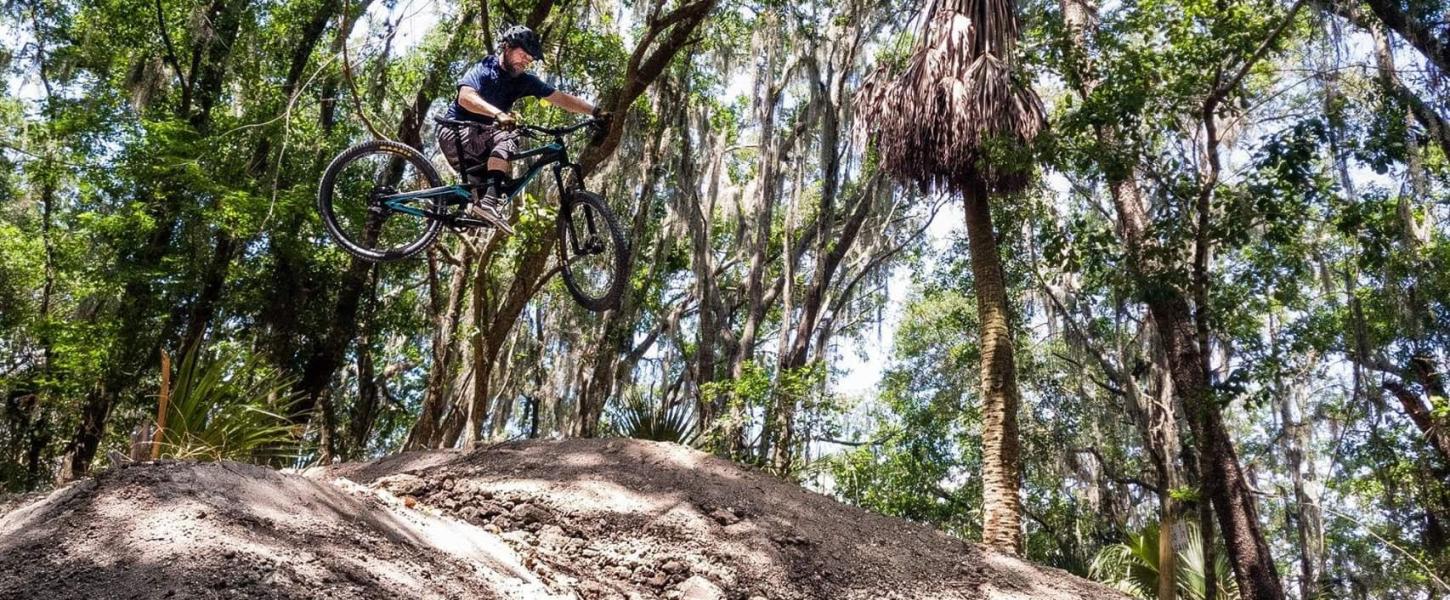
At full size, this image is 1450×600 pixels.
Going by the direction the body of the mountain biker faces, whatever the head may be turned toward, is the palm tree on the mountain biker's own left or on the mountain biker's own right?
on the mountain biker's own left

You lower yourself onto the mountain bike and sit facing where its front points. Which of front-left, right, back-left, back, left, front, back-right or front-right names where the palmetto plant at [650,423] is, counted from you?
front-left

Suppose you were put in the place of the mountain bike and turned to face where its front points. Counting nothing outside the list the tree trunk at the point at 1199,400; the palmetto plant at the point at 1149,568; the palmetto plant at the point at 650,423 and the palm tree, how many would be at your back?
0

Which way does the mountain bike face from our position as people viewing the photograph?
facing to the right of the viewer

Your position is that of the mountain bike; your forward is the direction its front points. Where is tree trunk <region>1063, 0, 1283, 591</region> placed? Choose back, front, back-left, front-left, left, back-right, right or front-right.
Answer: front

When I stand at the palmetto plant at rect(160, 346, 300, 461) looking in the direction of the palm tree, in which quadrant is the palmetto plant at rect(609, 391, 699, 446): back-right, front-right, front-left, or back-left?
front-left

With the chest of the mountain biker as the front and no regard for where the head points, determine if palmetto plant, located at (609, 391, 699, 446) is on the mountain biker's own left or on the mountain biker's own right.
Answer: on the mountain biker's own left

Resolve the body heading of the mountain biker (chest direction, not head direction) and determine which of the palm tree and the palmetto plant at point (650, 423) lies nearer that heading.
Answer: the palm tree

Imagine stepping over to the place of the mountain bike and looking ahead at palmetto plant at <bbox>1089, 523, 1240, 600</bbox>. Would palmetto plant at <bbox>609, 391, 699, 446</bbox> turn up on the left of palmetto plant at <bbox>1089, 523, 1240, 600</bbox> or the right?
left

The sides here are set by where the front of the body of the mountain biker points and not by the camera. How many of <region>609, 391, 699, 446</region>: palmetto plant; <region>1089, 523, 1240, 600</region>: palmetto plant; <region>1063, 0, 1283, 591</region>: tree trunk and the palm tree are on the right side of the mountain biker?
0

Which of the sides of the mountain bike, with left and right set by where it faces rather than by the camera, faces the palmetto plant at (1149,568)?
front

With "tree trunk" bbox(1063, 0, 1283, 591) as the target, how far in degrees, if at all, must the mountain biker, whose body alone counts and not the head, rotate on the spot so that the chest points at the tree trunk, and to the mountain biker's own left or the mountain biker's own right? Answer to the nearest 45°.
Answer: approximately 45° to the mountain biker's own left

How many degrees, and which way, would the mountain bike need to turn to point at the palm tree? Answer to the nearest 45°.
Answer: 0° — it already faces it
